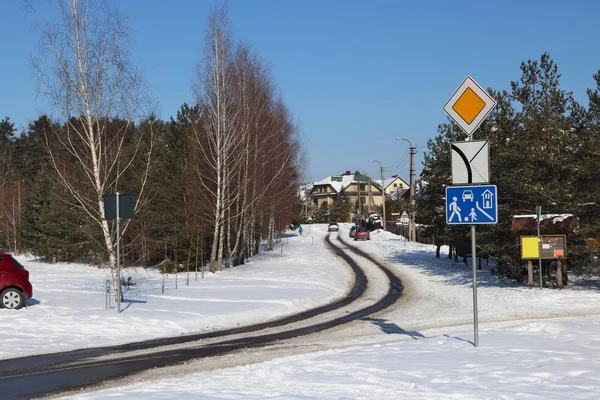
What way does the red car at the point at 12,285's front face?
to the viewer's left

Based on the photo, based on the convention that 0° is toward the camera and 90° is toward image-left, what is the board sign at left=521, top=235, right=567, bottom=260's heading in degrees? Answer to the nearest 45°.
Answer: approximately 0°

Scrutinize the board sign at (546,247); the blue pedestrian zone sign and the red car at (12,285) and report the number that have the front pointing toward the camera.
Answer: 2

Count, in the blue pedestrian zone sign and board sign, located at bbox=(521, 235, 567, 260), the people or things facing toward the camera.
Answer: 2

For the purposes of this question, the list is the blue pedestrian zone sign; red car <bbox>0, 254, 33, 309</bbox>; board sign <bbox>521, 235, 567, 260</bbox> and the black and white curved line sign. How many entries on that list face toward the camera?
3

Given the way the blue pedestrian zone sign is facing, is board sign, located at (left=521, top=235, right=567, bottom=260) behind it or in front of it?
behind

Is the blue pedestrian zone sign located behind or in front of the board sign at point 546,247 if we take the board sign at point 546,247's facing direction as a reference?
in front

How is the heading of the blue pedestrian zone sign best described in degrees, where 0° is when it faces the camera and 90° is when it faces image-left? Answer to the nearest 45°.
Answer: approximately 0°

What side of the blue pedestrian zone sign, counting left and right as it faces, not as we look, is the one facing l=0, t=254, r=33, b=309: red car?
right

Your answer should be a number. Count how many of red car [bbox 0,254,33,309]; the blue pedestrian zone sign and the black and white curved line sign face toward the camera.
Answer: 2

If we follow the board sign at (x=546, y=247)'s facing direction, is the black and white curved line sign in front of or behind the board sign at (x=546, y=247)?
in front

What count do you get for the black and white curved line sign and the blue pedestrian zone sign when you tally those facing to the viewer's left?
0
